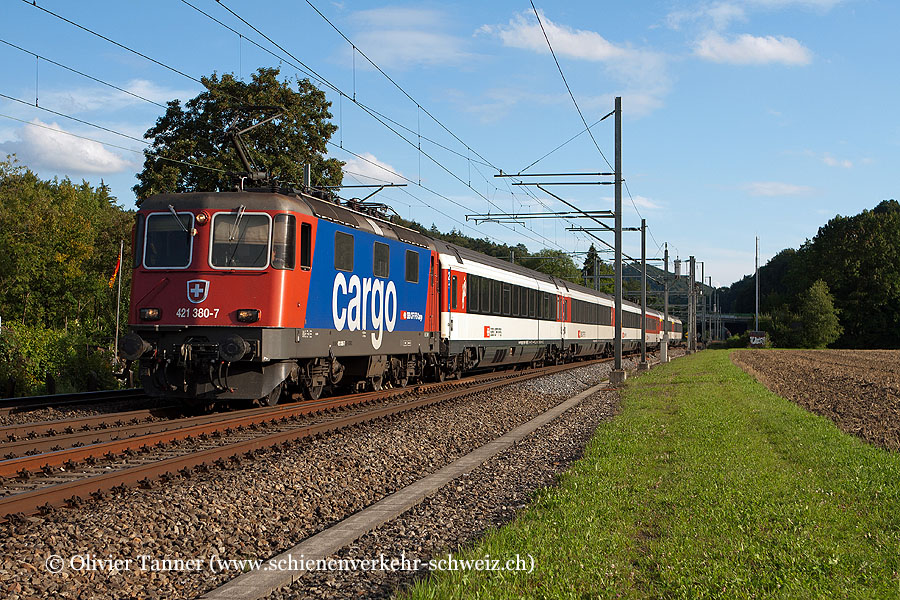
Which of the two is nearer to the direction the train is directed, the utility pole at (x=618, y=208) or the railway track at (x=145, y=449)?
the railway track

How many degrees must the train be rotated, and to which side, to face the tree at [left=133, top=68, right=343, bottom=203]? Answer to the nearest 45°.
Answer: approximately 135° to its right

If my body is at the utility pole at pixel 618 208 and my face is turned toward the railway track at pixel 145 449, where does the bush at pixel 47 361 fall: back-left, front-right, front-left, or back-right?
front-right

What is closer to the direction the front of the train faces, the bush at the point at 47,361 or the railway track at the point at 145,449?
the railway track

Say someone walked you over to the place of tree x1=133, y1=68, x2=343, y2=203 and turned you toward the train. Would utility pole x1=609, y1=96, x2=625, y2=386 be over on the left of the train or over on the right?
left

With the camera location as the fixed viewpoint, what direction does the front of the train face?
facing the viewer and to the left of the viewer

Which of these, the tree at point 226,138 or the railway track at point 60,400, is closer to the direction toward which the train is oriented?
the railway track

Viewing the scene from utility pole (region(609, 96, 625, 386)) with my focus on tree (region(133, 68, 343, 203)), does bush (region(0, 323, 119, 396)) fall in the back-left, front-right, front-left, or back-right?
front-left

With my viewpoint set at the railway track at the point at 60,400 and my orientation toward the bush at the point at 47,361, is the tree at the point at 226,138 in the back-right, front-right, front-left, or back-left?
front-right
